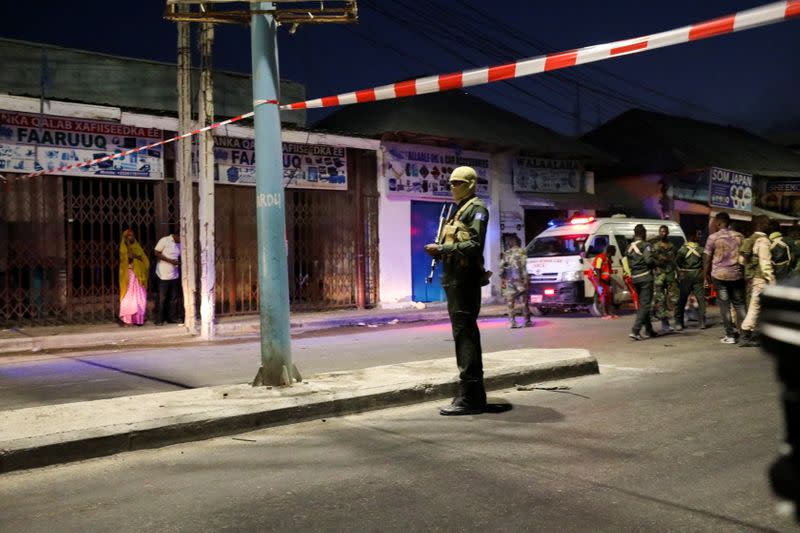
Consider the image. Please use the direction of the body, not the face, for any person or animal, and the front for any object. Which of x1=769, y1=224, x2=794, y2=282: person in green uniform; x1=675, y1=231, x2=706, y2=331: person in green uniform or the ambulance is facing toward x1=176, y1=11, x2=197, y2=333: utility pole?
the ambulance

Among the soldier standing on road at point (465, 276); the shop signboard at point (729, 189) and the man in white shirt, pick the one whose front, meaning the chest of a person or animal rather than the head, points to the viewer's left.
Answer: the soldier standing on road

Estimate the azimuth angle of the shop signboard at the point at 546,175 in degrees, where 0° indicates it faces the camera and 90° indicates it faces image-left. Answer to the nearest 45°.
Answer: approximately 315°

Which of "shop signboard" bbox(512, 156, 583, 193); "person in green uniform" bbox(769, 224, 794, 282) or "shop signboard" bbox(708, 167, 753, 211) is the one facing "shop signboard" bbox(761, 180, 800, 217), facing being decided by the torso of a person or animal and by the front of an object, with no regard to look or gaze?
the person in green uniform

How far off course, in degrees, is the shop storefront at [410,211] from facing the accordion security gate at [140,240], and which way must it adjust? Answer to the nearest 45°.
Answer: approximately 90° to its right

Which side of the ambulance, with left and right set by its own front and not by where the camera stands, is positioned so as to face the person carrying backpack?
left

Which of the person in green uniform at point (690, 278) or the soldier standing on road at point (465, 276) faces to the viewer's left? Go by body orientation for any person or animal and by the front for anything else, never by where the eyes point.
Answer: the soldier standing on road

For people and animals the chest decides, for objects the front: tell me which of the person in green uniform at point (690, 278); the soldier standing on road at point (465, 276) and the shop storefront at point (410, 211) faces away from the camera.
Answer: the person in green uniform

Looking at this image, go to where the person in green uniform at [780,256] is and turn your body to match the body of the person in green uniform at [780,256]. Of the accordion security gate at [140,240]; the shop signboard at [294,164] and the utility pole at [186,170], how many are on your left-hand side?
3

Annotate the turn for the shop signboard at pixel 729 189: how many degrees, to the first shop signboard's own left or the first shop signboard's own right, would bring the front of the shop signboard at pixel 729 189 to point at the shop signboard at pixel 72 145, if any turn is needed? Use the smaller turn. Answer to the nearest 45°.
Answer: approximately 90° to the first shop signboard's own right

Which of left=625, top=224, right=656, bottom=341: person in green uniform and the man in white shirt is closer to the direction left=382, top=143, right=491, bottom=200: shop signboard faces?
the person in green uniform

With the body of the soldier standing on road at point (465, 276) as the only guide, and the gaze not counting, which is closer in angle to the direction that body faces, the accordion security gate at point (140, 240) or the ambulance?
the accordion security gate

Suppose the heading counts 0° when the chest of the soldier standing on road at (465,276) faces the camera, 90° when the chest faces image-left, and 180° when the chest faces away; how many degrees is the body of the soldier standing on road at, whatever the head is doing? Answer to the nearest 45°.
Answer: approximately 90°

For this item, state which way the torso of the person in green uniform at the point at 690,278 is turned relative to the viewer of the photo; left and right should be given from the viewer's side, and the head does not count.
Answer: facing away from the viewer

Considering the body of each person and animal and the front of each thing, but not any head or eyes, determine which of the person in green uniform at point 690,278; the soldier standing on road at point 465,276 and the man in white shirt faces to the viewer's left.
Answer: the soldier standing on road
